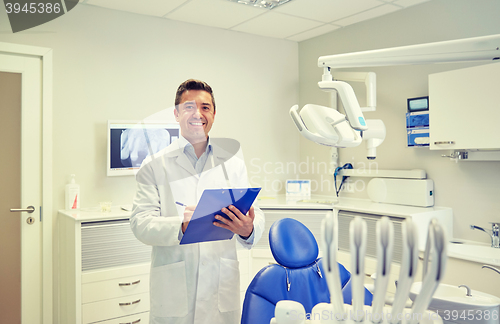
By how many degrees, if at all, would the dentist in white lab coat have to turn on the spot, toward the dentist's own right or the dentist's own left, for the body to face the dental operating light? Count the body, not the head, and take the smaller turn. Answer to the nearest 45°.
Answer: approximately 45° to the dentist's own left

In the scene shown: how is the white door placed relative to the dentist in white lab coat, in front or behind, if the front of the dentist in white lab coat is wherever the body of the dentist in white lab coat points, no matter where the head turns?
behind

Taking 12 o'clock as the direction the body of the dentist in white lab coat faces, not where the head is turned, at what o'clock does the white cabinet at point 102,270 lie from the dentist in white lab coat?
The white cabinet is roughly at 5 o'clock from the dentist in white lab coat.

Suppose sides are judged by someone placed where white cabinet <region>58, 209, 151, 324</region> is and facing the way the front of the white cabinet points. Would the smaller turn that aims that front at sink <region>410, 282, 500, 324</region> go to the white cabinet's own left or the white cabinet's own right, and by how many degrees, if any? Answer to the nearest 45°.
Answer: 0° — it already faces it

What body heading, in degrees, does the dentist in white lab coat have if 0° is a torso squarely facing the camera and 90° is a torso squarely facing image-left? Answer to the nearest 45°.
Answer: approximately 0°
